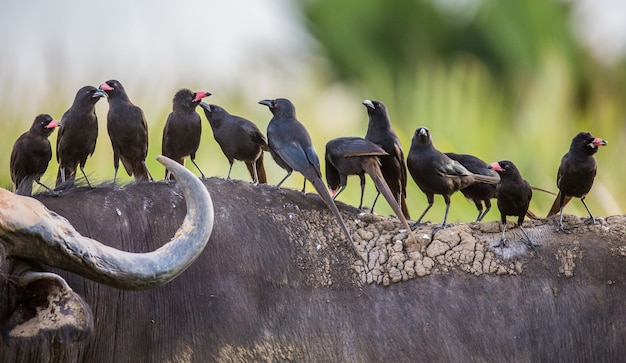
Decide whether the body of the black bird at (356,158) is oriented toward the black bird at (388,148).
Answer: no

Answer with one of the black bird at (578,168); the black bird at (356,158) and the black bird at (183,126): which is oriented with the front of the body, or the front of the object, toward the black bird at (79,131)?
the black bird at (356,158)

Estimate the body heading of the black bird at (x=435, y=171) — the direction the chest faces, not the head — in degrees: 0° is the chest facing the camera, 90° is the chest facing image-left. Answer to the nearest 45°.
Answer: approximately 45°

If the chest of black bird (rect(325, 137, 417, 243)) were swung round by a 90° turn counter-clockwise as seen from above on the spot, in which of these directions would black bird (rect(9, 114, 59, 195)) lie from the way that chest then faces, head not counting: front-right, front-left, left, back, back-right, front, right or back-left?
right

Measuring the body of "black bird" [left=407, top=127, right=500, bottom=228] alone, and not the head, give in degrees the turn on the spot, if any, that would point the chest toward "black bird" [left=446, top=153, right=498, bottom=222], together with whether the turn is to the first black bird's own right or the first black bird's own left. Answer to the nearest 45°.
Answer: approximately 180°

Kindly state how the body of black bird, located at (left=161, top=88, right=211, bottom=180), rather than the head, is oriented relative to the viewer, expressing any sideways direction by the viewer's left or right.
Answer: facing the viewer and to the right of the viewer

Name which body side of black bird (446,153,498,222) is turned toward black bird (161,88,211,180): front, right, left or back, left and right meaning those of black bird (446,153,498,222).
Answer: front

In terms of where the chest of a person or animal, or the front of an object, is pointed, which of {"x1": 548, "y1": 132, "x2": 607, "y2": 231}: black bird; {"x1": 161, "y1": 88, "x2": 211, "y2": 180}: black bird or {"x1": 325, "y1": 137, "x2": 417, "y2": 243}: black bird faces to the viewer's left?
{"x1": 325, "y1": 137, "x2": 417, "y2": 243}: black bird

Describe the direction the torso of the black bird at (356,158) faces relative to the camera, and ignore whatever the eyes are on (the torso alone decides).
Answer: to the viewer's left

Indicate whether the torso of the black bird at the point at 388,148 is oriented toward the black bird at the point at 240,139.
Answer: yes

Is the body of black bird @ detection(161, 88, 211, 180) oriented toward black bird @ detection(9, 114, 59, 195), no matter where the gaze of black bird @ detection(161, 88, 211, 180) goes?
no

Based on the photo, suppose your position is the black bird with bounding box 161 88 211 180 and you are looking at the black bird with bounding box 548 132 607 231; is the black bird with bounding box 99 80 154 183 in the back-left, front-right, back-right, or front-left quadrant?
back-right

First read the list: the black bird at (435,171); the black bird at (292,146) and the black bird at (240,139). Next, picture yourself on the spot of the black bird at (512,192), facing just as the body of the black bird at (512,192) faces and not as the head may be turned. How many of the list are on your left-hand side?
0

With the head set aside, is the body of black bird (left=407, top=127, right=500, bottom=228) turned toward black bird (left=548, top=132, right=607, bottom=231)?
no
